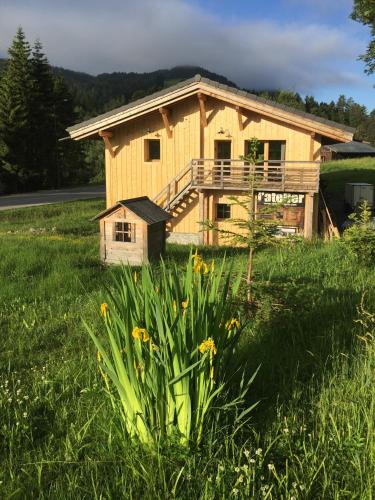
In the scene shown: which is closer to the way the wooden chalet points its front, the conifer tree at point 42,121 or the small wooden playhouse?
the small wooden playhouse

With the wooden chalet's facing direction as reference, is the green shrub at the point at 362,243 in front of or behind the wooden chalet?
in front

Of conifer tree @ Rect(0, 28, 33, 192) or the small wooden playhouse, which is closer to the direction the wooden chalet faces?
the small wooden playhouse

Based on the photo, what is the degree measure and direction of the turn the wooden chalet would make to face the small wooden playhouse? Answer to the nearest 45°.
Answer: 0° — it already faces it

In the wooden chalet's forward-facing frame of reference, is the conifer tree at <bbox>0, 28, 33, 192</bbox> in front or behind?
behind

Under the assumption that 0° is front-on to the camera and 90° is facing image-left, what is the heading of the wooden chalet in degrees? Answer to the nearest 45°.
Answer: approximately 0°

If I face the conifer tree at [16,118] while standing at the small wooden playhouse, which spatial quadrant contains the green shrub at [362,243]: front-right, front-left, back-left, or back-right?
back-right

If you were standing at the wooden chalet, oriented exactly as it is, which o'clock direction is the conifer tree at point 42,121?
The conifer tree is roughly at 5 o'clock from the wooden chalet.

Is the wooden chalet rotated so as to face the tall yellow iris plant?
yes
